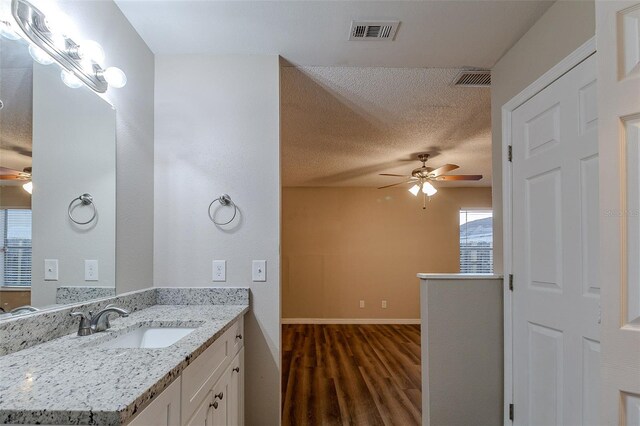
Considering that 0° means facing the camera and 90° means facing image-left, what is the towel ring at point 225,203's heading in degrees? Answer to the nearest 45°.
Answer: approximately 0°

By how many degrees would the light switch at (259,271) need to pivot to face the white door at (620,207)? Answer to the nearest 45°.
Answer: approximately 45° to its left

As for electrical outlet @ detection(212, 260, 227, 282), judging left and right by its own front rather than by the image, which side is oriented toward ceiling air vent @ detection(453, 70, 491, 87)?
left

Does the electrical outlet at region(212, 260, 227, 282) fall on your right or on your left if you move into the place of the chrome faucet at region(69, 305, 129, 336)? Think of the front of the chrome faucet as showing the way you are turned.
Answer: on your left

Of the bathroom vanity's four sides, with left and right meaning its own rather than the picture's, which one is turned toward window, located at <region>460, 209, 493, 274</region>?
left
